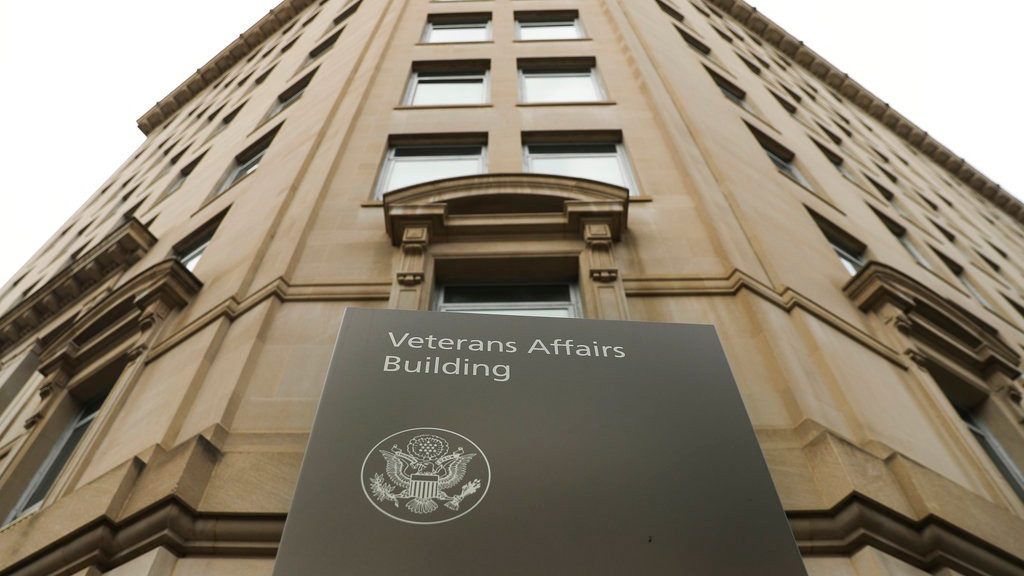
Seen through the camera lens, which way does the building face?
facing the viewer

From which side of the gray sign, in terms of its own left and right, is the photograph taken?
front

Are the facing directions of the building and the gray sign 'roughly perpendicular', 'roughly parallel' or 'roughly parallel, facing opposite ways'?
roughly parallel
